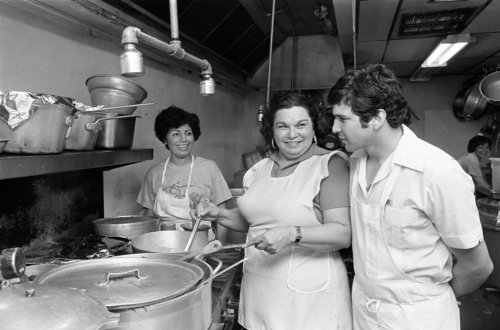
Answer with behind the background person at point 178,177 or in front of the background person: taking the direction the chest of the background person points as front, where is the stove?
in front

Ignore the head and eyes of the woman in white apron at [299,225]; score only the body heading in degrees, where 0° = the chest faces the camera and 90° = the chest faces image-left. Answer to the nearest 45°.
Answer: approximately 45°

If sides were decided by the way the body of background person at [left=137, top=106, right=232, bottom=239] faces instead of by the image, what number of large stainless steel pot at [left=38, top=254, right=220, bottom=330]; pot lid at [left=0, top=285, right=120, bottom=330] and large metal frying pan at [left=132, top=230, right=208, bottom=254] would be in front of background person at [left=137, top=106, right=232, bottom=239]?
3

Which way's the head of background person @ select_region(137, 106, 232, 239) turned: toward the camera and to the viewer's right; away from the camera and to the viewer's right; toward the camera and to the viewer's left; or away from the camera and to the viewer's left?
toward the camera and to the viewer's right

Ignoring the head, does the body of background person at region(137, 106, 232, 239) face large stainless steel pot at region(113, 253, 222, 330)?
yes

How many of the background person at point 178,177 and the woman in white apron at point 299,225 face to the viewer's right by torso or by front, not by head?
0

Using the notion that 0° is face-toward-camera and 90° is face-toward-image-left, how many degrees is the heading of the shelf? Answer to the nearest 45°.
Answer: approximately 315°

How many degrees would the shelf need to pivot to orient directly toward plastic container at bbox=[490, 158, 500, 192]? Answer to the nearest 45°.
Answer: approximately 45° to its left
